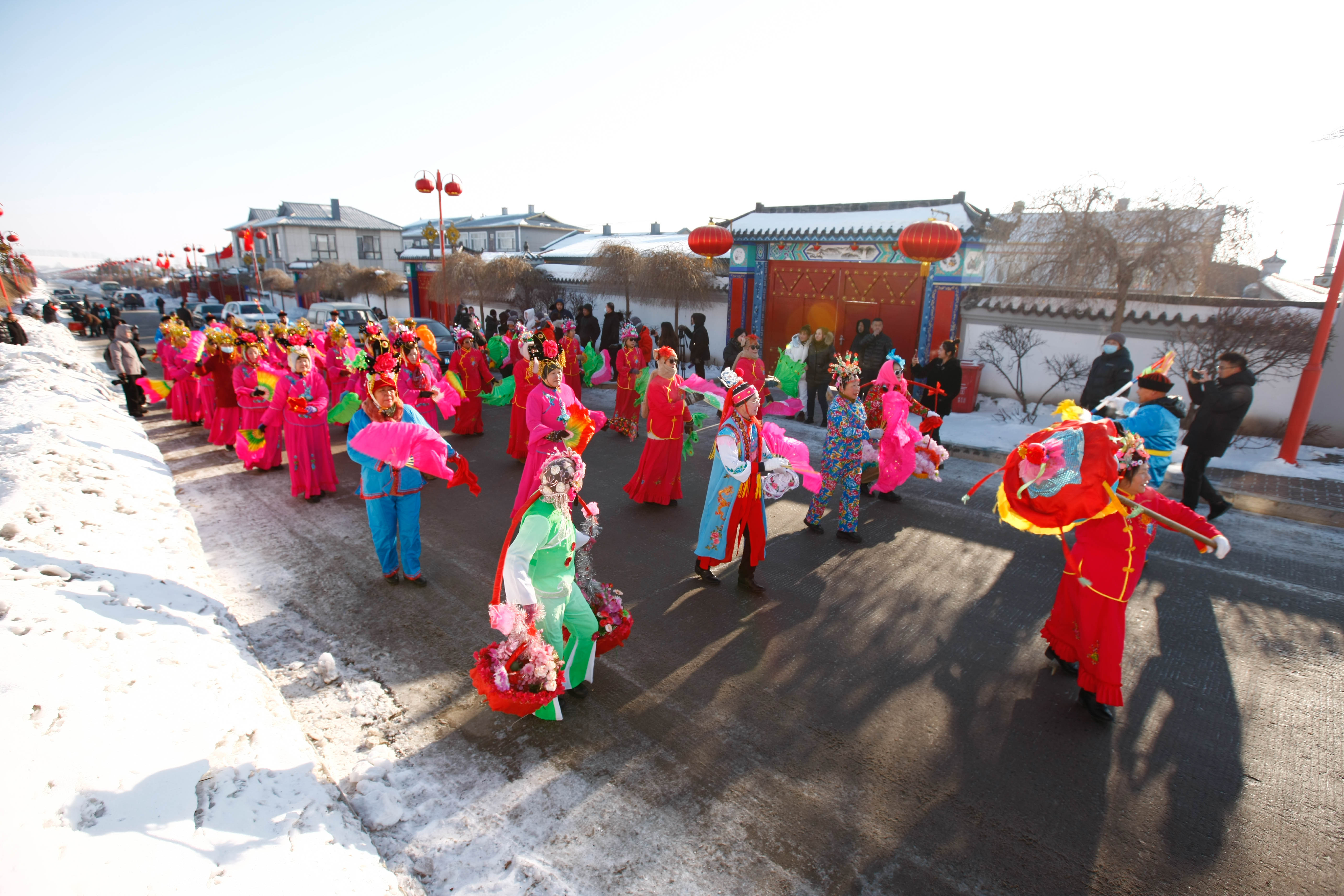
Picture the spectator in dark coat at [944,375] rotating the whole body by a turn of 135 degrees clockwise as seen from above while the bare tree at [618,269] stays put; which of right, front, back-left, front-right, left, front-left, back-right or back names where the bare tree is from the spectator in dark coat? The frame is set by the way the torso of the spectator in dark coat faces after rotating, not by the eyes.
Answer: front-left

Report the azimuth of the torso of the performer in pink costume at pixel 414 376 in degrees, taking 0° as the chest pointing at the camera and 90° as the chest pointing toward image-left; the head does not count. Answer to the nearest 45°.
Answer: approximately 315°

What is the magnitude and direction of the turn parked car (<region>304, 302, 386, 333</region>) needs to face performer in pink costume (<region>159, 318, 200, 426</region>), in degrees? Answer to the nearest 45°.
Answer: approximately 45° to its right

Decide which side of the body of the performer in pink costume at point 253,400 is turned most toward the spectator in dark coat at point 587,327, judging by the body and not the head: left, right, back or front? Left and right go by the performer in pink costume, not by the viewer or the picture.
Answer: left

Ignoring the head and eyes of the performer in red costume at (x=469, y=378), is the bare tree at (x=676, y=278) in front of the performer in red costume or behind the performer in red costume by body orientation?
behind
